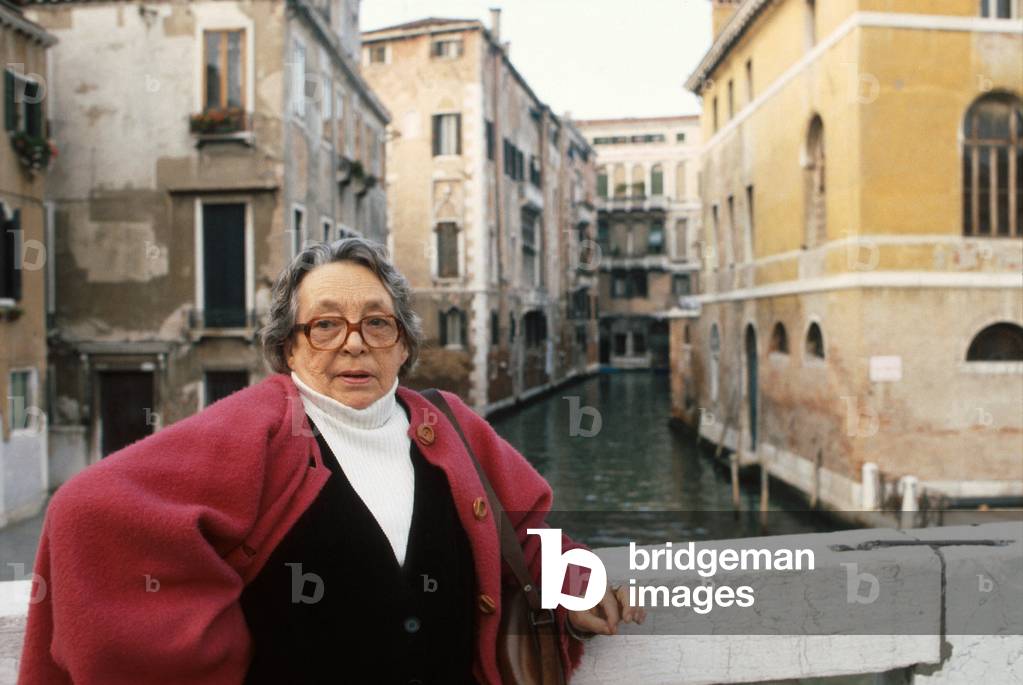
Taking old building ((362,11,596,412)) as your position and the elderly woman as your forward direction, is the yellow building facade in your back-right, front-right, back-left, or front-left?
front-left

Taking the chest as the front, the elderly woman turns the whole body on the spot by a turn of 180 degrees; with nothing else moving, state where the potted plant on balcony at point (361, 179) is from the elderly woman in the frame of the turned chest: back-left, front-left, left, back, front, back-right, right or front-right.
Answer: front-right

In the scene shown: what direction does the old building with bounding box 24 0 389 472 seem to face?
toward the camera

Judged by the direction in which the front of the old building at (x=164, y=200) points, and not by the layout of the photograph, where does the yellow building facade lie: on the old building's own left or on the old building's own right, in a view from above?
on the old building's own left

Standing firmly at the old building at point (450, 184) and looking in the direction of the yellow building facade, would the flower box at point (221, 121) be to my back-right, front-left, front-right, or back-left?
front-right

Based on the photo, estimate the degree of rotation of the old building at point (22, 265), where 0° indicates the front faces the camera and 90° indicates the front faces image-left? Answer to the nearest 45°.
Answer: approximately 315°

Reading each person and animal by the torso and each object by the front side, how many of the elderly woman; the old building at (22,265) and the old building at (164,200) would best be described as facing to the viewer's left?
0

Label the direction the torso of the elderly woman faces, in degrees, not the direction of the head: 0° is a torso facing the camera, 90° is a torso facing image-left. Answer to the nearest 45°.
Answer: approximately 315°

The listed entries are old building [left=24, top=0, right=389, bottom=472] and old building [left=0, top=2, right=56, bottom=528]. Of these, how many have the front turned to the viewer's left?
0

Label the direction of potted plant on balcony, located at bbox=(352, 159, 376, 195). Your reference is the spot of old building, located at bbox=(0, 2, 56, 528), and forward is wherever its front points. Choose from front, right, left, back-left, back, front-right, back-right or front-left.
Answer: left

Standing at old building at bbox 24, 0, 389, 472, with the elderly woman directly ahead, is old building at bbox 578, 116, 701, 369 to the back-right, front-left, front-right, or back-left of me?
back-left

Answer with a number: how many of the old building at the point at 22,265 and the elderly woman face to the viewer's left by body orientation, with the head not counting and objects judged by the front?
0

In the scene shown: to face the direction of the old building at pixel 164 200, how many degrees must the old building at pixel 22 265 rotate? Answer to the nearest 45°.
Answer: approximately 90° to its left

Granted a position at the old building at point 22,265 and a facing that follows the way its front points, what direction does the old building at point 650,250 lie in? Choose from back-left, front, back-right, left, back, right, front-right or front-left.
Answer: left
